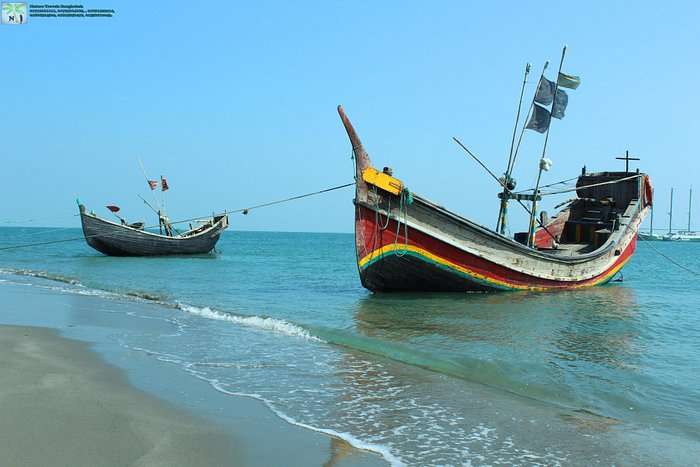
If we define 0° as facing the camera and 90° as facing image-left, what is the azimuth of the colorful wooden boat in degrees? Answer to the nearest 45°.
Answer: approximately 45°

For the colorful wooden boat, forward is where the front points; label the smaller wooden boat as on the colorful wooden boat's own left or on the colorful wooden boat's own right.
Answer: on the colorful wooden boat's own right
